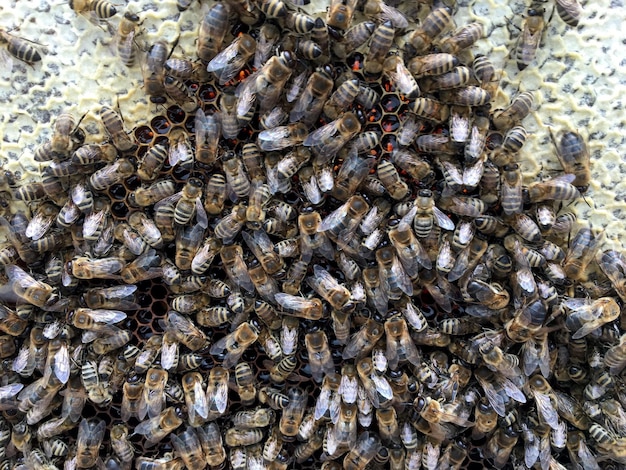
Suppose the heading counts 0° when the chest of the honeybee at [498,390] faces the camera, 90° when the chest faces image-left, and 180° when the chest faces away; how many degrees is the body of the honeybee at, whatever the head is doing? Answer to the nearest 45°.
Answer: approximately 135°

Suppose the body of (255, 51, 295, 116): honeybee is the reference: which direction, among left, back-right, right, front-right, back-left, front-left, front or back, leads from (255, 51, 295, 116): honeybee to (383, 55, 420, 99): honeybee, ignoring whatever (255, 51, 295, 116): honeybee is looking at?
front-right

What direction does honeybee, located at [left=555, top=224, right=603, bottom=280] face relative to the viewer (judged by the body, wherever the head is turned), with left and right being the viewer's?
facing the viewer

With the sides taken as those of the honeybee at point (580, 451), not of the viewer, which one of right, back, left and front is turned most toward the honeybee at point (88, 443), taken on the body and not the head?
left

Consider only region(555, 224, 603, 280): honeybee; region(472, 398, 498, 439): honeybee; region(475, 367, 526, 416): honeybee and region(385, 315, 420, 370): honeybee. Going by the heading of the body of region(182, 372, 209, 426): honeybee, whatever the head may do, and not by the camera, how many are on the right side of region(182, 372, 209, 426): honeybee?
4

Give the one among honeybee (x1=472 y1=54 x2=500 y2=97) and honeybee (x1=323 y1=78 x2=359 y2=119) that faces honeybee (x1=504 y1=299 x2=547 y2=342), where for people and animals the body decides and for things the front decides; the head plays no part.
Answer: honeybee (x1=472 y1=54 x2=500 y2=97)

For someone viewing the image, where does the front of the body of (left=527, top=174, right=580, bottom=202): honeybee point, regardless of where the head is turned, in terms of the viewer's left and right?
facing to the left of the viewer

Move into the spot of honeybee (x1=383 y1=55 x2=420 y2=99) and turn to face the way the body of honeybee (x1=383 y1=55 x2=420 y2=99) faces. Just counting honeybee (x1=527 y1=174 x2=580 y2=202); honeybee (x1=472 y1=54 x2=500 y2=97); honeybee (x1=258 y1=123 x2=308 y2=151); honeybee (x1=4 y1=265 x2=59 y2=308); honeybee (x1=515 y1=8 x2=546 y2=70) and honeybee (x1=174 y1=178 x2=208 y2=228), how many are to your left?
3

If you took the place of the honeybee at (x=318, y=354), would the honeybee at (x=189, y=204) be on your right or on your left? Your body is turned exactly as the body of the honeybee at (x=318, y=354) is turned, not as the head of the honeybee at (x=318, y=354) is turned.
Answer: on your left
